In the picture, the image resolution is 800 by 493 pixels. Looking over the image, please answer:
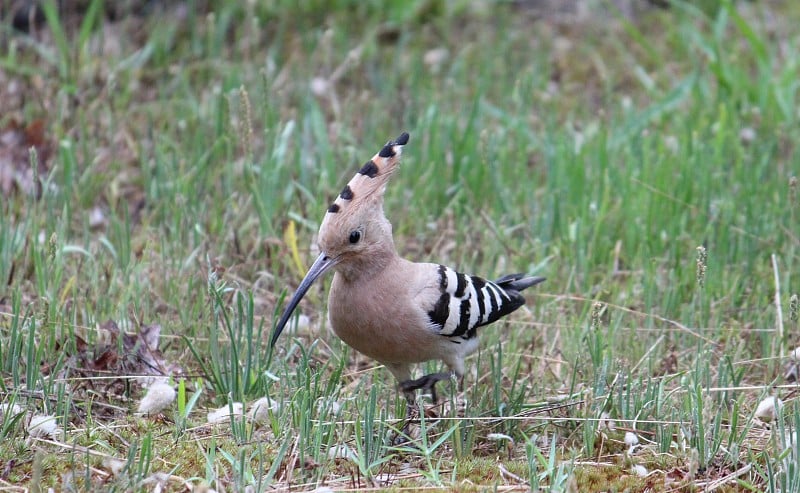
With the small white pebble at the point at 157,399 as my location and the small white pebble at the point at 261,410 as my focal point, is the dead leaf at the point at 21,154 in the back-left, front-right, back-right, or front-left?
back-left

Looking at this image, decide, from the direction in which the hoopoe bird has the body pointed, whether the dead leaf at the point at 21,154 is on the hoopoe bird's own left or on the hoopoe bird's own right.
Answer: on the hoopoe bird's own right

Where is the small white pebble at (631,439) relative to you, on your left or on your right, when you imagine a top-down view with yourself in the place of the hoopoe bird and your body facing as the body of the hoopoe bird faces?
on your left

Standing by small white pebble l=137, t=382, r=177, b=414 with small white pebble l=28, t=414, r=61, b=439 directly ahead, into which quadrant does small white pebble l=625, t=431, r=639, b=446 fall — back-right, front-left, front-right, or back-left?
back-left

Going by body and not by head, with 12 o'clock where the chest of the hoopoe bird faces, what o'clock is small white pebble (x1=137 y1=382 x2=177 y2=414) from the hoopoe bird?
The small white pebble is roughly at 1 o'clock from the hoopoe bird.

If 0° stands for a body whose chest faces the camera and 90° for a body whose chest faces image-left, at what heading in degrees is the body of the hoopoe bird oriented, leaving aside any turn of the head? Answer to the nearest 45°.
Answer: approximately 45°

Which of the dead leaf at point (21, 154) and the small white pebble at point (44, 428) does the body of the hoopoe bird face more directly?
the small white pebble
